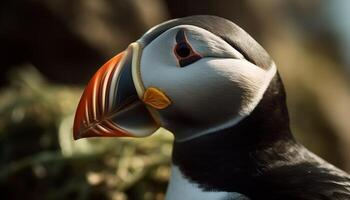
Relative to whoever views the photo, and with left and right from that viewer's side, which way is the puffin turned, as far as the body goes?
facing to the left of the viewer
